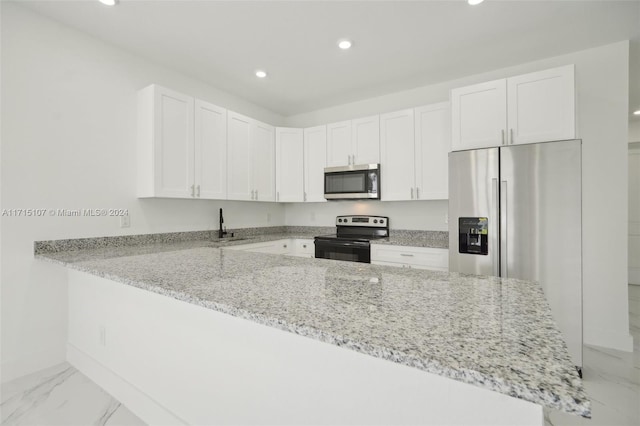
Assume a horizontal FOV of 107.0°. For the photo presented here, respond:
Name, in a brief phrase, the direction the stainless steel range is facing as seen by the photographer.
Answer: facing the viewer and to the left of the viewer

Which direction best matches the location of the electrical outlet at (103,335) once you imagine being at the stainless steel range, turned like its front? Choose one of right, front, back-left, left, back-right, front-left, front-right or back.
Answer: front

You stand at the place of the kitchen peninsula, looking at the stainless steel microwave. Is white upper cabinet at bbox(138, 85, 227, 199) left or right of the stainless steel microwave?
left

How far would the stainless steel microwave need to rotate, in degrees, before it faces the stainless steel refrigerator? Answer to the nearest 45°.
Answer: approximately 90° to its left

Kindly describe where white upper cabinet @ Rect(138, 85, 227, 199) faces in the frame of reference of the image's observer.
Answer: facing the viewer and to the right of the viewer

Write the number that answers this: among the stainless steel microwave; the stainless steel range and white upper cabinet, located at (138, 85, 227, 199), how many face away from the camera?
0

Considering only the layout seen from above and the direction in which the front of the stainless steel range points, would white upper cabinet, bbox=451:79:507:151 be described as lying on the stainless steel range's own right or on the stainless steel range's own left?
on the stainless steel range's own left

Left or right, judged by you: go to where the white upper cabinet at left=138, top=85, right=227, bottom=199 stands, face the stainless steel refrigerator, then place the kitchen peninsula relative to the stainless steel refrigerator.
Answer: right

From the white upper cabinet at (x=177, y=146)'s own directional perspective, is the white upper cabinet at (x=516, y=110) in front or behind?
in front

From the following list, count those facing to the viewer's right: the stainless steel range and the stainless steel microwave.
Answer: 0

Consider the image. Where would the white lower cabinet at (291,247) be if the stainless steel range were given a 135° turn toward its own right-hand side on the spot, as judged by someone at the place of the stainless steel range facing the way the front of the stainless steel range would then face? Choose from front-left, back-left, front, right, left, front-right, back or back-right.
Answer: left

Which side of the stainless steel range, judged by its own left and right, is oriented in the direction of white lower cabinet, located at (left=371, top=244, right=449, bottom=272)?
left

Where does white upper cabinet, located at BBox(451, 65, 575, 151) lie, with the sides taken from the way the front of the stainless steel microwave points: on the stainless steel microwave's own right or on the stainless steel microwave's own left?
on the stainless steel microwave's own left

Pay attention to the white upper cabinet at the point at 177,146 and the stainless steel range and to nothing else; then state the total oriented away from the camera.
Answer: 0

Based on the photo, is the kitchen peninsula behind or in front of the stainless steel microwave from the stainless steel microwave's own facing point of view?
in front
